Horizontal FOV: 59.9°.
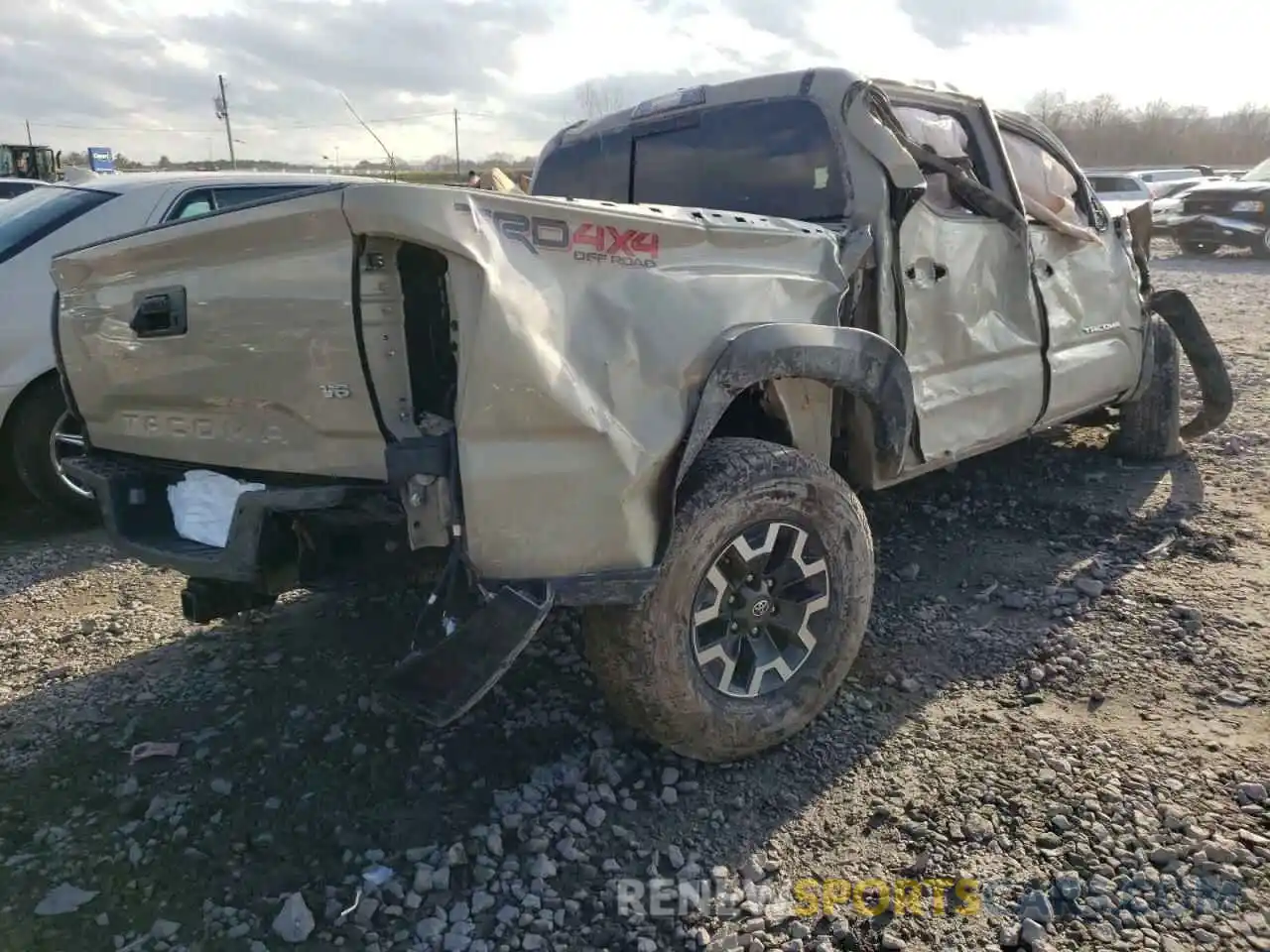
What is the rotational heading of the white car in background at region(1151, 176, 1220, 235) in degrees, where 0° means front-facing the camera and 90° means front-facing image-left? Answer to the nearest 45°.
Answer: approximately 45°

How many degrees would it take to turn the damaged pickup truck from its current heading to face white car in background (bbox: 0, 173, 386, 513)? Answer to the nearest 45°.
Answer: approximately 90° to its left

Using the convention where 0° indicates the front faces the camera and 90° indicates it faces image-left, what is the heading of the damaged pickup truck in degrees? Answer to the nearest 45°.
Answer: approximately 225°
